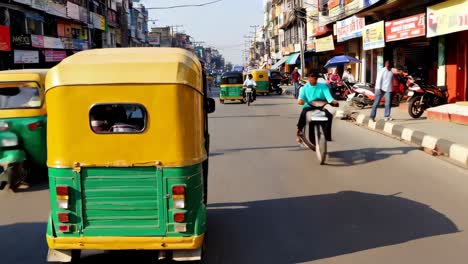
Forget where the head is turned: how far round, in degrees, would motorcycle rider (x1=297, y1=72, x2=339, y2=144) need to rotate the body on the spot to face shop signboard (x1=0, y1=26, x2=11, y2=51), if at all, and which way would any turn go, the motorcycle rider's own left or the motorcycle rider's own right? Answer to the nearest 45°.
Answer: approximately 135° to the motorcycle rider's own right

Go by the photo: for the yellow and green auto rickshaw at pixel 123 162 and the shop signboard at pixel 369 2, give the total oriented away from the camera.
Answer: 1

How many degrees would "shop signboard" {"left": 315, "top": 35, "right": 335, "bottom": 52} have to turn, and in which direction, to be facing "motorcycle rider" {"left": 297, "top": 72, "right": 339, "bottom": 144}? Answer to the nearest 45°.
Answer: approximately 45° to its left

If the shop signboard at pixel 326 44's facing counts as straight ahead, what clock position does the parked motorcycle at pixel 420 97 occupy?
The parked motorcycle is roughly at 10 o'clock from the shop signboard.

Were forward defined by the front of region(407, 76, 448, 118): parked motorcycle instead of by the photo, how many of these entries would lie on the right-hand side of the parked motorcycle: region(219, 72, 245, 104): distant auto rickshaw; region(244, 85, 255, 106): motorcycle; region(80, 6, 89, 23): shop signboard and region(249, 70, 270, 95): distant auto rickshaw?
4

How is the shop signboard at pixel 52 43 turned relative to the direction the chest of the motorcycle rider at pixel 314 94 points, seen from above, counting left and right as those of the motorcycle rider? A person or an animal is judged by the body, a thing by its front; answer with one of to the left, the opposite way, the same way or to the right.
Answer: to the left

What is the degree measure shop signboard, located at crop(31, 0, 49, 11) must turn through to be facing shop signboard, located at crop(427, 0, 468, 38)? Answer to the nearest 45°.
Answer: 0° — it already faces it

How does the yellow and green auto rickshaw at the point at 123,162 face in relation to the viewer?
away from the camera
